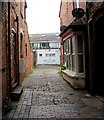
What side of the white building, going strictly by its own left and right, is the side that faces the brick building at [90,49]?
front

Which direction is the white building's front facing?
toward the camera

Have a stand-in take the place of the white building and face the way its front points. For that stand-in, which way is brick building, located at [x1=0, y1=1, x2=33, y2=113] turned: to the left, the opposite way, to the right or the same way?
to the left

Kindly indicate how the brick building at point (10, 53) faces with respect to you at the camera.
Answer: facing to the right of the viewer

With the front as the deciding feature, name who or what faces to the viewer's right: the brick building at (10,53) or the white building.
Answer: the brick building

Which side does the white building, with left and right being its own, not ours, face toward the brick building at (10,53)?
front

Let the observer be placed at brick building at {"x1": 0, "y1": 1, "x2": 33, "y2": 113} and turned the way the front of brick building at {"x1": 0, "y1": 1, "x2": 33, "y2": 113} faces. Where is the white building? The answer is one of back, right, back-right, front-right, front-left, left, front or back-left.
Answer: left

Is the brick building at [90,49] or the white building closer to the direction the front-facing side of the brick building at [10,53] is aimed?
the brick building

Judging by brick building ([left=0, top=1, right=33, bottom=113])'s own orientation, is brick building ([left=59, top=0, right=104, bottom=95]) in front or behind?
in front

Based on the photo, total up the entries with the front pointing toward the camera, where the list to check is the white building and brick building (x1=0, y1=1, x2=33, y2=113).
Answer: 1

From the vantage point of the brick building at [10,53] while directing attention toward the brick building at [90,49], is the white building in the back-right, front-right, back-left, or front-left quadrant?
front-left

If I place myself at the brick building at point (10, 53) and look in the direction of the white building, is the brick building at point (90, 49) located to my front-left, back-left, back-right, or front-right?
front-right
